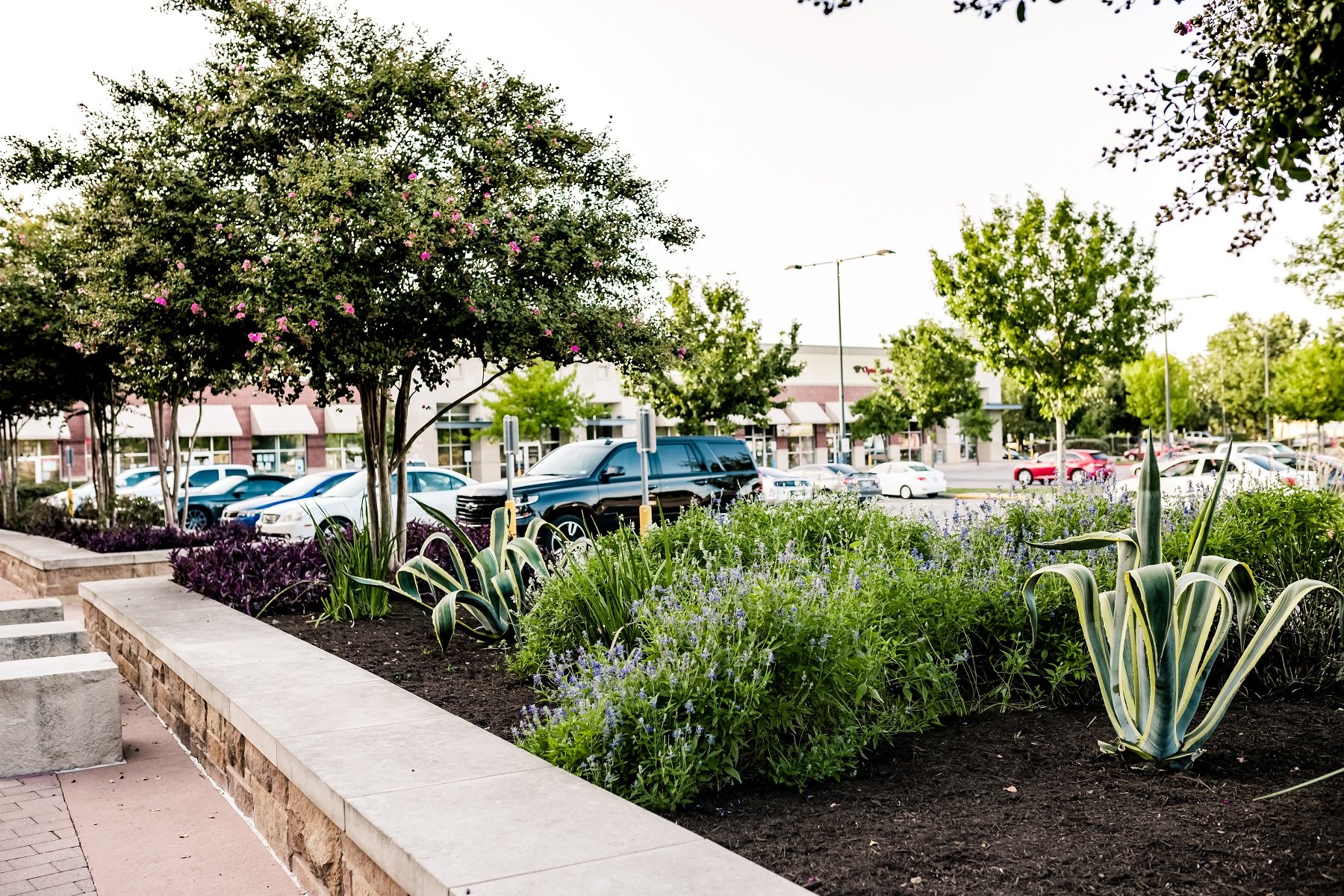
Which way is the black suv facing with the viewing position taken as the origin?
facing the viewer and to the left of the viewer

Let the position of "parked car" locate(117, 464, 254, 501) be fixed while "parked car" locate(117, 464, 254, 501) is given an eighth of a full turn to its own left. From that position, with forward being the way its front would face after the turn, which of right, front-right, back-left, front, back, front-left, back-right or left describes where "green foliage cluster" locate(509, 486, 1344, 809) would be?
front

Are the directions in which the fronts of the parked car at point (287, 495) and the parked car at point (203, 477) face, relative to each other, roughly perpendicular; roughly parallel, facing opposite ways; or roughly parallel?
roughly parallel

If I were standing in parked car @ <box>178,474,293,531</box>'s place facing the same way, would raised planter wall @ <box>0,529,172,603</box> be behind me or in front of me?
in front

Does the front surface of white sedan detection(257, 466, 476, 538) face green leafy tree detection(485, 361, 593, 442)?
no

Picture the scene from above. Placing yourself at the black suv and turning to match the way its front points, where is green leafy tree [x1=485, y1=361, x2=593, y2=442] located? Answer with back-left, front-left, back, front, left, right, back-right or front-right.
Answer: back-right

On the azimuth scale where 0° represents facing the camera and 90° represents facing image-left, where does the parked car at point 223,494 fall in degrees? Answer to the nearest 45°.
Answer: approximately 45°

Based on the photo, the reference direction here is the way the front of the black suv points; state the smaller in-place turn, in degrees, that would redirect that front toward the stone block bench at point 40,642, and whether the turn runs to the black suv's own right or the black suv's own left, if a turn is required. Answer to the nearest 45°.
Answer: approximately 45° to the black suv's own left

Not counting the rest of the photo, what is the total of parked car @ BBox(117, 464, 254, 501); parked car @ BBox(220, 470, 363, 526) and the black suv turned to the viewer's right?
0

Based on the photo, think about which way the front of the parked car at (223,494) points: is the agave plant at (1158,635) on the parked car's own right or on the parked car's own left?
on the parked car's own left

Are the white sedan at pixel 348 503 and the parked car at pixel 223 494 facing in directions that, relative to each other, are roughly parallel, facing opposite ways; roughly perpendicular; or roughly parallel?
roughly parallel

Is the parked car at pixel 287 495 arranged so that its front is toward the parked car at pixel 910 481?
no

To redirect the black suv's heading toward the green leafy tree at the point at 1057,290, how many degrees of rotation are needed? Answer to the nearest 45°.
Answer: approximately 180°

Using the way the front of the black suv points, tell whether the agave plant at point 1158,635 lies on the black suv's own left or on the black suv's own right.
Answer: on the black suv's own left

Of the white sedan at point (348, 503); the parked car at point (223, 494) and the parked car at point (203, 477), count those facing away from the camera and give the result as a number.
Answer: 0

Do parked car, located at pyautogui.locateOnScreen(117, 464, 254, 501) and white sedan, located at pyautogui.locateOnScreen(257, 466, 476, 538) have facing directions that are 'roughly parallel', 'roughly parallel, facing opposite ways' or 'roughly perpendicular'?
roughly parallel

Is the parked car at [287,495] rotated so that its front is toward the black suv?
no
